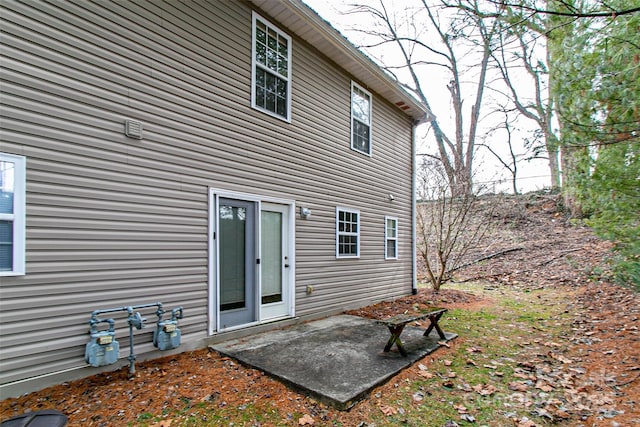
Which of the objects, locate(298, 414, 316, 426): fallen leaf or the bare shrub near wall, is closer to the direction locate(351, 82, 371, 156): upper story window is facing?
the fallen leaf

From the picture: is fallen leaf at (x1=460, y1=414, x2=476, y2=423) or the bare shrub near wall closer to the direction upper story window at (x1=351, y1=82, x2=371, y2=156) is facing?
the fallen leaf

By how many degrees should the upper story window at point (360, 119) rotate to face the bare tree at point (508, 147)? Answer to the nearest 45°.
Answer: approximately 90° to its left

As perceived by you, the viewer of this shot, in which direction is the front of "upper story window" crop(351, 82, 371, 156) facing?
facing the viewer and to the right of the viewer

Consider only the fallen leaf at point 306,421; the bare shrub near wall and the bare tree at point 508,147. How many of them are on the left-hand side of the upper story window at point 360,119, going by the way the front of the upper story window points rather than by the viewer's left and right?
2

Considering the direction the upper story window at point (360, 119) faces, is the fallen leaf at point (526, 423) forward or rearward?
forward

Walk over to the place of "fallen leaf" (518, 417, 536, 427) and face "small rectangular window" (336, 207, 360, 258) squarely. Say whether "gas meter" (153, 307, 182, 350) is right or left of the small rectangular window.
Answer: left

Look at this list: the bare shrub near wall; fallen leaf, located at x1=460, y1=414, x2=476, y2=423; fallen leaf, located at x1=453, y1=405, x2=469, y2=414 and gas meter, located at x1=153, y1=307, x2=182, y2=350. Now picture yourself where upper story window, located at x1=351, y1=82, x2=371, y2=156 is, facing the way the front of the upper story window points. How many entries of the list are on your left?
1

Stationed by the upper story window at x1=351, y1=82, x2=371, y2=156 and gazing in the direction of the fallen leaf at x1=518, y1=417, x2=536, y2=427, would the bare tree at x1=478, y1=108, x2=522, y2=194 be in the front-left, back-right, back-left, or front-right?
back-left

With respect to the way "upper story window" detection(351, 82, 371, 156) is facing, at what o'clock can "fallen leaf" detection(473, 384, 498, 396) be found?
The fallen leaf is roughly at 1 o'clock from the upper story window.

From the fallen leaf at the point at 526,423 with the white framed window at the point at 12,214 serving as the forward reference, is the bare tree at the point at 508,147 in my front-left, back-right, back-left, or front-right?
back-right

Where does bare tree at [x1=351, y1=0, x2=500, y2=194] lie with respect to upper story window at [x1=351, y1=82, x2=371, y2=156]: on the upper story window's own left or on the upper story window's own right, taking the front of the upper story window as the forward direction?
on the upper story window's own left
